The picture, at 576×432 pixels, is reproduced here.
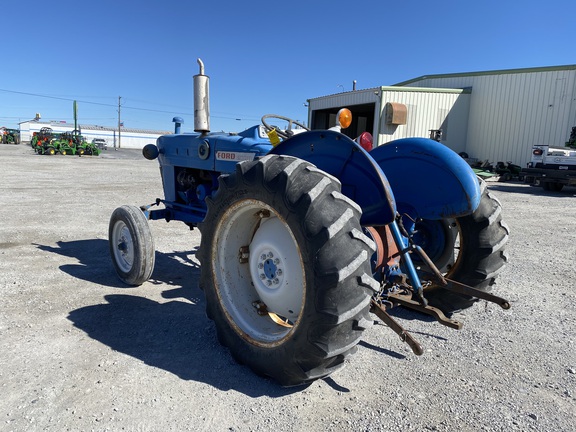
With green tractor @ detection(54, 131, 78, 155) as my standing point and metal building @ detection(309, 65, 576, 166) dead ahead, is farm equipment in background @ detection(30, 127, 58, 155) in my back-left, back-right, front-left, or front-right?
back-right

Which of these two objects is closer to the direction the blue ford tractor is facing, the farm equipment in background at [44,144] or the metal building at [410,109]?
the farm equipment in background

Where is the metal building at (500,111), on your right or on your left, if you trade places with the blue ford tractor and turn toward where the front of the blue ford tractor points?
on your right

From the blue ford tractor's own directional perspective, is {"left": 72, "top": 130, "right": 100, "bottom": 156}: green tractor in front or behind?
in front

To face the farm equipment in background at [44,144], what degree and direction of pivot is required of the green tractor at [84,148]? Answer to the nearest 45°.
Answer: approximately 135° to its right

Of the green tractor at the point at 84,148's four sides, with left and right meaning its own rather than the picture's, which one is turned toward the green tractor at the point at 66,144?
back

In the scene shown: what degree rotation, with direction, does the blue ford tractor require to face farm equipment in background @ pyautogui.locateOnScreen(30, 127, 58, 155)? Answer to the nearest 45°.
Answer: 0° — it already faces it

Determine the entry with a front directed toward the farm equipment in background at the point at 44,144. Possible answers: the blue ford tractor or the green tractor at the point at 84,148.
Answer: the blue ford tractor

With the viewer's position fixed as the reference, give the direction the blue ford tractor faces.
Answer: facing away from the viewer and to the left of the viewer
